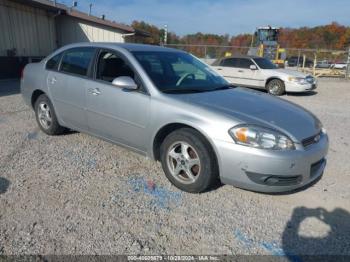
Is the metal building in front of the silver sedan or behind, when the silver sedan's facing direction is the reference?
behind

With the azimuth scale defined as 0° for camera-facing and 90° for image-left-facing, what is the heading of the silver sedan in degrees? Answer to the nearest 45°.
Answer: approximately 315°

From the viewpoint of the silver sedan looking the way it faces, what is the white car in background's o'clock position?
The white car in background is roughly at 8 o'clock from the silver sedan.

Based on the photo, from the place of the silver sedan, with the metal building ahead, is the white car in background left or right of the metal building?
right

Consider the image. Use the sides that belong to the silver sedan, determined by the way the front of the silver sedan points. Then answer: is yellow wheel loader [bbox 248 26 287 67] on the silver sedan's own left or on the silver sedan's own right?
on the silver sedan's own left

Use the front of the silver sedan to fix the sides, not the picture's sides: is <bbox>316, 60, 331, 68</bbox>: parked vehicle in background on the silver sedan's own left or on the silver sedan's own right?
on the silver sedan's own left
